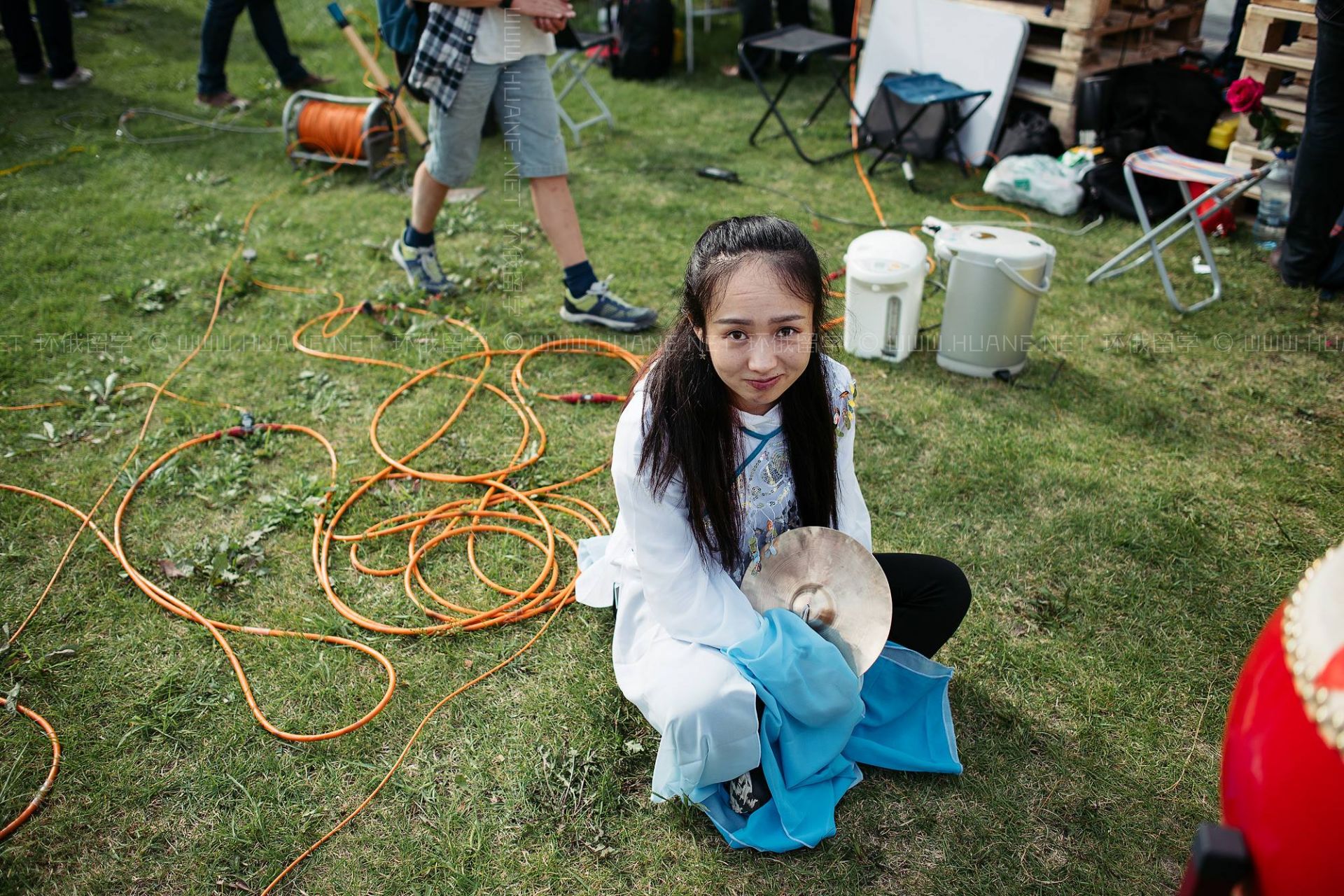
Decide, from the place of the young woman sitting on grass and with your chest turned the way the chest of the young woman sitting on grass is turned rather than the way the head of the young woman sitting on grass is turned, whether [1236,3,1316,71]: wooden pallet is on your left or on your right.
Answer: on your left

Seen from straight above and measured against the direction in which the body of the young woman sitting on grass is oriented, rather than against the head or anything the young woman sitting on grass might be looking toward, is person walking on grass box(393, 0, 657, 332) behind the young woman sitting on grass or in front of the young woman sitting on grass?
behind

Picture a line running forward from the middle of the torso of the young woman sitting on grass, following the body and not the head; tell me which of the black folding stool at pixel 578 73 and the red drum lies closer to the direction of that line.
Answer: the red drum

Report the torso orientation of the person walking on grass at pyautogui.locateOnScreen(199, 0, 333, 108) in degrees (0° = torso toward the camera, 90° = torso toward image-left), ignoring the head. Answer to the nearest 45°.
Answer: approximately 270°

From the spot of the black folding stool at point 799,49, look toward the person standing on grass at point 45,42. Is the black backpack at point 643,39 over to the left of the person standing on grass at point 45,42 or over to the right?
right

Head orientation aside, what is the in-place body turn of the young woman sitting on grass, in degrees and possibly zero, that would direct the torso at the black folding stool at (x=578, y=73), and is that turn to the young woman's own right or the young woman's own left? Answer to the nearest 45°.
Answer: approximately 135° to the young woman's own left

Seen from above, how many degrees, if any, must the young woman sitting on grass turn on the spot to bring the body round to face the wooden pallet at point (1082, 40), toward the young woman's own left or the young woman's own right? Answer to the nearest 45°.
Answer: approximately 135° to the young woman's own left

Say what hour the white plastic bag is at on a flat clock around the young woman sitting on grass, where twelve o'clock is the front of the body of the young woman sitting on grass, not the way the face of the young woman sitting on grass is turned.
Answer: The white plastic bag is roughly at 8 o'clock from the young woman sitting on grass.

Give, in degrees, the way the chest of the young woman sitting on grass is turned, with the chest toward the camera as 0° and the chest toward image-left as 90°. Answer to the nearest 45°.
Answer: approximately 315°

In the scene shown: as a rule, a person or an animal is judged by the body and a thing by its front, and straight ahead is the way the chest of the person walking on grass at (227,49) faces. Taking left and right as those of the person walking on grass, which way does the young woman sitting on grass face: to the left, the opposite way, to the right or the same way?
to the right
